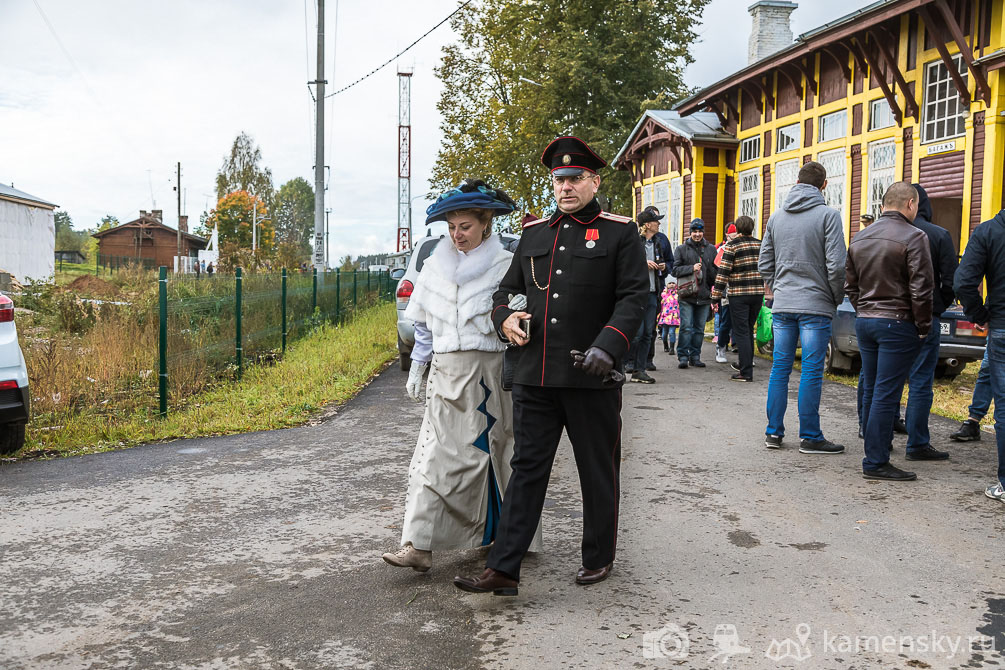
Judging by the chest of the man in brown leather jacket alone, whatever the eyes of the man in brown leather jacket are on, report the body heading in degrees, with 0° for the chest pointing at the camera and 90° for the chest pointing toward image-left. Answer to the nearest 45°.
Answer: approximately 225°

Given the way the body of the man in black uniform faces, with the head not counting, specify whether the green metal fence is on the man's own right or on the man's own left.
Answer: on the man's own right

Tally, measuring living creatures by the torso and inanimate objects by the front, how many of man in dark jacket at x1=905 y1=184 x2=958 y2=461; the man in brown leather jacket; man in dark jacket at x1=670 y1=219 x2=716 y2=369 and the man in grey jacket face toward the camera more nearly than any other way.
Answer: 1

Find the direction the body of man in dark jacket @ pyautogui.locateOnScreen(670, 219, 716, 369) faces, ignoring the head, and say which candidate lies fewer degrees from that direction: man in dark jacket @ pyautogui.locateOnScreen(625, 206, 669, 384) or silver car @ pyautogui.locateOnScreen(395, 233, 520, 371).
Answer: the man in dark jacket

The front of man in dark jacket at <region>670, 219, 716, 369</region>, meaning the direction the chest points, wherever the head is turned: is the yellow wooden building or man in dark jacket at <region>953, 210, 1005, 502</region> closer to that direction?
the man in dark jacket

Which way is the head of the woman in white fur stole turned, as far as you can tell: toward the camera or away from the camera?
toward the camera

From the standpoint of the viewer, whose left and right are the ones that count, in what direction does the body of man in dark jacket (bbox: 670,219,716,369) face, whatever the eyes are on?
facing the viewer

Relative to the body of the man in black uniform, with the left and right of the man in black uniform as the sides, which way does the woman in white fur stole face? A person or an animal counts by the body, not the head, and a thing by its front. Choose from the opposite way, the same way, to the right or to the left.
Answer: the same way

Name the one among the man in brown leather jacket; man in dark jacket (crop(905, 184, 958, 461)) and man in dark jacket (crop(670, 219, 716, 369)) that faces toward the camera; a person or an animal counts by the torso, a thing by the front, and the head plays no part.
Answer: man in dark jacket (crop(670, 219, 716, 369))

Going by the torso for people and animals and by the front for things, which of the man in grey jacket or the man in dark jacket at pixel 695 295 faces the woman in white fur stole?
the man in dark jacket

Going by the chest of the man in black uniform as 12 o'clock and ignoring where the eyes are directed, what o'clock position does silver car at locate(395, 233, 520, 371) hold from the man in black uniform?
The silver car is roughly at 4 o'clock from the man in black uniform.

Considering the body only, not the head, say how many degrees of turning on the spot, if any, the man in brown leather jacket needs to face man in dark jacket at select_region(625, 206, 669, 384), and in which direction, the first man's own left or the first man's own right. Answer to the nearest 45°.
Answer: approximately 90° to the first man's own left
